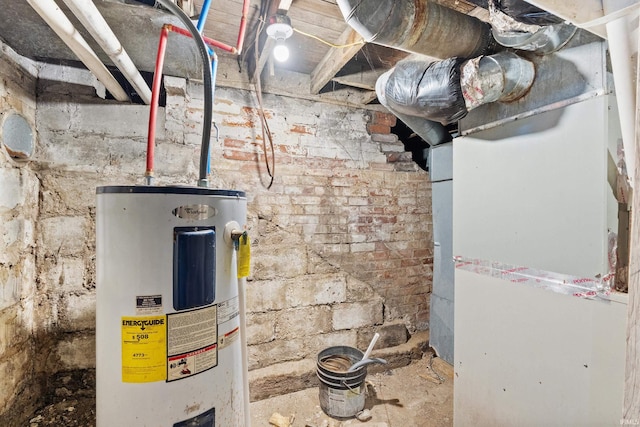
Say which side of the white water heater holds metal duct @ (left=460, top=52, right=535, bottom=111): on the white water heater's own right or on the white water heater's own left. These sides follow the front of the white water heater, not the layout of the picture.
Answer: on the white water heater's own left

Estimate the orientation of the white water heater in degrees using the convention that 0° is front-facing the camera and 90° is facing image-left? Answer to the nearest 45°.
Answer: approximately 0°

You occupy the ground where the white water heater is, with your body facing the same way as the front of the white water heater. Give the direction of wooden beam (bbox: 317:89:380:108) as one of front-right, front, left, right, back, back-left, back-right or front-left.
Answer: back-left

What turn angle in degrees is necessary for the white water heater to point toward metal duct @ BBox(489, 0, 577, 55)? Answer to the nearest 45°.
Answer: approximately 90° to its left

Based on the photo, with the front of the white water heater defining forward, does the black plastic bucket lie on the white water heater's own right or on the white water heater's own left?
on the white water heater's own left

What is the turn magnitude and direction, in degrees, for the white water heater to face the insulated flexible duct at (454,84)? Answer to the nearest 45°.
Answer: approximately 90° to its left

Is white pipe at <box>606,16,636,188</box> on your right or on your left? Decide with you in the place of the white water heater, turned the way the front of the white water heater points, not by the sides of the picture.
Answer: on your left

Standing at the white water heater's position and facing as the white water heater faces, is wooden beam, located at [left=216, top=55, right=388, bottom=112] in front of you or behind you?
behind
